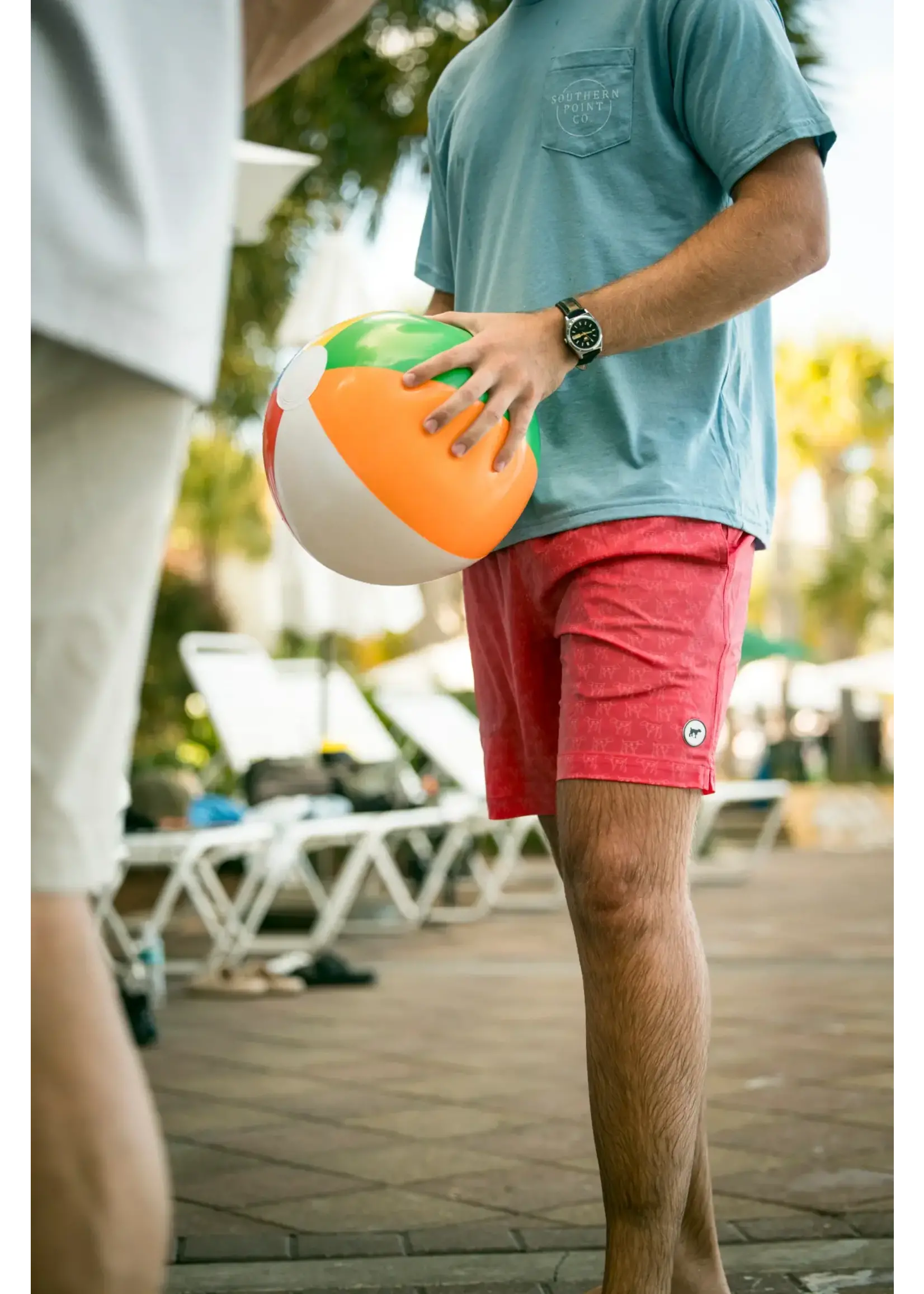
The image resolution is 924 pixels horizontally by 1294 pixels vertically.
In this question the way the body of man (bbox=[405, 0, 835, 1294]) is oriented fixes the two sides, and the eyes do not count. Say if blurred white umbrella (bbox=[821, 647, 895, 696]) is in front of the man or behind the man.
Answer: behind

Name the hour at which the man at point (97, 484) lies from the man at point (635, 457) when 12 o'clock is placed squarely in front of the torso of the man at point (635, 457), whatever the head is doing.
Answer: the man at point (97, 484) is roughly at 11 o'clock from the man at point (635, 457).

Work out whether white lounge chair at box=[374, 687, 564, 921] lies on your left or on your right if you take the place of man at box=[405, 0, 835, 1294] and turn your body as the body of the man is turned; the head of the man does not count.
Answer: on your right

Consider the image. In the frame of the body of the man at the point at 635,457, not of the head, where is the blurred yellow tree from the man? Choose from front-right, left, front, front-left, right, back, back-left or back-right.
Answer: back-right

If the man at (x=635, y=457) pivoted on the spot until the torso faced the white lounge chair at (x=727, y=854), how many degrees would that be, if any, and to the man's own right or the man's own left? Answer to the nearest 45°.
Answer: approximately 135° to the man's own right

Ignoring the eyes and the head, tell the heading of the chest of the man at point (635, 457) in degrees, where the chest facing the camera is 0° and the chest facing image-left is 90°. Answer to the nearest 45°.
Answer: approximately 45°

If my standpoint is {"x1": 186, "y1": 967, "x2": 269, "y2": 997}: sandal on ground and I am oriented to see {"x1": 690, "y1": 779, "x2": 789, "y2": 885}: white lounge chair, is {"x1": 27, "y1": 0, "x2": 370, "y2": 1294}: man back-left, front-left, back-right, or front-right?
back-right
